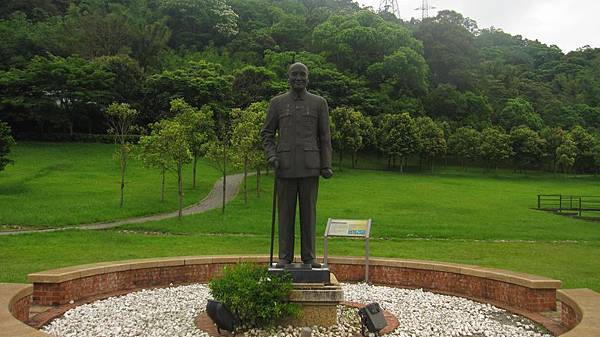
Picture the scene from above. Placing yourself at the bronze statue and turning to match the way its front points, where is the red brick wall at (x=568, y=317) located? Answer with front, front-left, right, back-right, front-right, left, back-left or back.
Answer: left

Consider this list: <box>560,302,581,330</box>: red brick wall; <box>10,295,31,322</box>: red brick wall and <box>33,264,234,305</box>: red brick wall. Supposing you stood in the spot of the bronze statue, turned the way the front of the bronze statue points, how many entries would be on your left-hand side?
1

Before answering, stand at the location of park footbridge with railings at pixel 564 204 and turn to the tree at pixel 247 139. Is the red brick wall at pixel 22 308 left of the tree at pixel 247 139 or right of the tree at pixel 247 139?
left

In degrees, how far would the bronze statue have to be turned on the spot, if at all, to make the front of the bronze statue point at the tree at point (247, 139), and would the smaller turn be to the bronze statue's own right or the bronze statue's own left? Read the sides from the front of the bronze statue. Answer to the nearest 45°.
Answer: approximately 180°

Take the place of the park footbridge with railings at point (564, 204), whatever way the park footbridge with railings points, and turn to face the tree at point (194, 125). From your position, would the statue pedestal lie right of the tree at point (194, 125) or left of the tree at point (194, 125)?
left

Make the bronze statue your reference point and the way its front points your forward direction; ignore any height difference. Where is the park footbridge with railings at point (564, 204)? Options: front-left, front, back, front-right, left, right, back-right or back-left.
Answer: back-left

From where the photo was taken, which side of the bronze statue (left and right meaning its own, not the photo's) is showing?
front

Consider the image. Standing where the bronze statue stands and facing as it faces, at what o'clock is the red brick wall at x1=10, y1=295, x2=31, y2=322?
The red brick wall is roughly at 3 o'clock from the bronze statue.

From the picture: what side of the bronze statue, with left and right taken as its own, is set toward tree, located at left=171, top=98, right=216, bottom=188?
back

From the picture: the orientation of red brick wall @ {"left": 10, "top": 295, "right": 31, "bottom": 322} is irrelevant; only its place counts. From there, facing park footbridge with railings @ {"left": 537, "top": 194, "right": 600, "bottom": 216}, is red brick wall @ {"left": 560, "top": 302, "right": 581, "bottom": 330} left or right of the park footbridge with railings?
right
